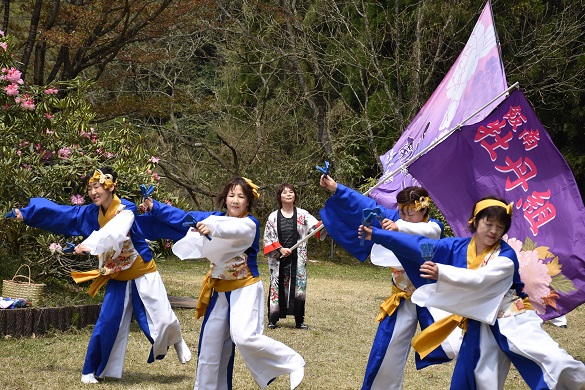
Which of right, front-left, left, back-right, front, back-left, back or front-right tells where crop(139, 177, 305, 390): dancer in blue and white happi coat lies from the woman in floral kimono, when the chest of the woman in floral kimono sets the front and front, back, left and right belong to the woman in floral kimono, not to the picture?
front

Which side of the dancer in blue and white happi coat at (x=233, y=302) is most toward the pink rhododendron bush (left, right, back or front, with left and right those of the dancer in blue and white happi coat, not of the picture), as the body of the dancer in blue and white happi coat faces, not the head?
right

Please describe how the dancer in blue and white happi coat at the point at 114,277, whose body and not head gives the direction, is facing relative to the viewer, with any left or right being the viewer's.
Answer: facing the viewer and to the left of the viewer

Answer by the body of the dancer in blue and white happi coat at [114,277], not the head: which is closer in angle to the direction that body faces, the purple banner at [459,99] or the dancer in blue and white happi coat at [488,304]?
the dancer in blue and white happi coat

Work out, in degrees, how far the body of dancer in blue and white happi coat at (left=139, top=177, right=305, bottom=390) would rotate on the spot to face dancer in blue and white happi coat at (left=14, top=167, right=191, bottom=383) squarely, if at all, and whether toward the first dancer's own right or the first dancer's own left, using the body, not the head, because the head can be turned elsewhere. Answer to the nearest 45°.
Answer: approximately 90° to the first dancer's own right

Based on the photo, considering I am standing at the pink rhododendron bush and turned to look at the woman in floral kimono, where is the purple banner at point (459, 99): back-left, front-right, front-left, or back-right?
front-right

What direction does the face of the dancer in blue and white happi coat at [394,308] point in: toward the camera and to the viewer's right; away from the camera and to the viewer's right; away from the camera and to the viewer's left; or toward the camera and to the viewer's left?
toward the camera and to the viewer's left

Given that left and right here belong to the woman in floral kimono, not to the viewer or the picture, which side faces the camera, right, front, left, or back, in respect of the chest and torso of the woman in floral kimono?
front

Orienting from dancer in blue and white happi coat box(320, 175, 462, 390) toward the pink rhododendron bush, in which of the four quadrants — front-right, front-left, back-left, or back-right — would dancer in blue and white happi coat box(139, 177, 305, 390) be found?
front-left

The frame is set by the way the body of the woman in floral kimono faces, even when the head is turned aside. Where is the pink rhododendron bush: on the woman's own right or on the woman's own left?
on the woman's own right
